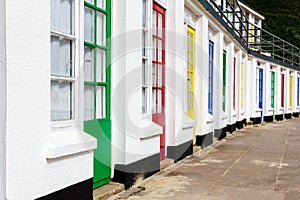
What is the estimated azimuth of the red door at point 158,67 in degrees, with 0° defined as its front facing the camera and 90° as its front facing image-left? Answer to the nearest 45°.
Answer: approximately 270°

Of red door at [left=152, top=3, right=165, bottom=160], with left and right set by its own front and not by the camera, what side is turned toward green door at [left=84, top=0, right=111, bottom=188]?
right

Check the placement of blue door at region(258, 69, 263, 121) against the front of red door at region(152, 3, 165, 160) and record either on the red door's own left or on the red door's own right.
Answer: on the red door's own left
